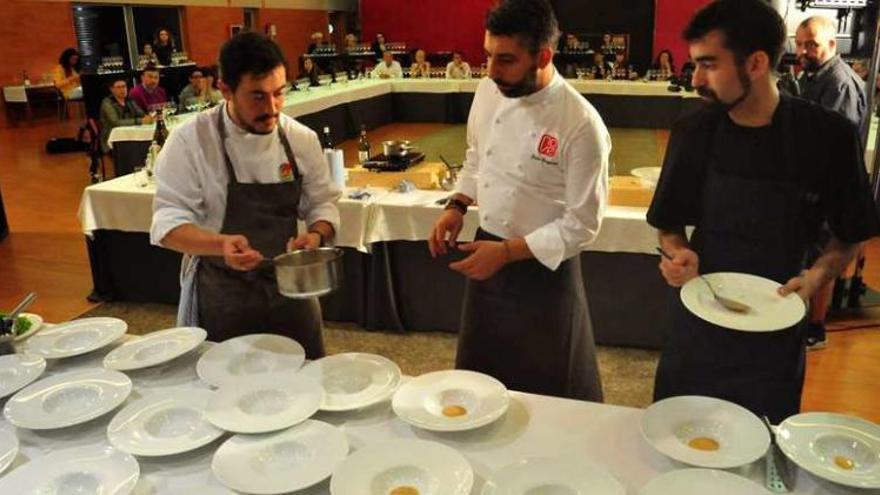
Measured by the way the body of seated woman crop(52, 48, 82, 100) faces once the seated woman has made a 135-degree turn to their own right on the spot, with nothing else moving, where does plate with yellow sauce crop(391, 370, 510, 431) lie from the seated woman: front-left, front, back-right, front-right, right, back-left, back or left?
left

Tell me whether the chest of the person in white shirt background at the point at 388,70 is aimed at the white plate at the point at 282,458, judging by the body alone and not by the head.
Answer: yes

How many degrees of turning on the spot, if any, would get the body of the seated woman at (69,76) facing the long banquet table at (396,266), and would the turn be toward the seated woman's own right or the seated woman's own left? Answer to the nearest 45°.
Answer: approximately 45° to the seated woman's own right

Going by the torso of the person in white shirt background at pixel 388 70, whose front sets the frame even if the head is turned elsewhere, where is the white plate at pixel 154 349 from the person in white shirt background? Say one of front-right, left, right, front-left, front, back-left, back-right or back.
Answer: front

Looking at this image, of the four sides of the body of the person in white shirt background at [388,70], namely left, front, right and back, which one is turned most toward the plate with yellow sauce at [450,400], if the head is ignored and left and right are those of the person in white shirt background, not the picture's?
front

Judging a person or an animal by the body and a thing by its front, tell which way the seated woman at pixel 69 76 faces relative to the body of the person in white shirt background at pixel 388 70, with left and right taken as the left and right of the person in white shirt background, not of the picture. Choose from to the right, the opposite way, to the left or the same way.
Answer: to the left

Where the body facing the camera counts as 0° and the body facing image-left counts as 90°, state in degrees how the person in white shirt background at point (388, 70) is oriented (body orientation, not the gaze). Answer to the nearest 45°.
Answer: approximately 0°

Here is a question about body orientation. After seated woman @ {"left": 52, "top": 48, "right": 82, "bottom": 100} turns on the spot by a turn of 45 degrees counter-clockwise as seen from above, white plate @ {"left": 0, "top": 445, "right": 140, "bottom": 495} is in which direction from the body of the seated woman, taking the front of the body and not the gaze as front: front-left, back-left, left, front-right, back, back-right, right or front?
right

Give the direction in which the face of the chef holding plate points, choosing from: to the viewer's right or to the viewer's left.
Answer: to the viewer's left

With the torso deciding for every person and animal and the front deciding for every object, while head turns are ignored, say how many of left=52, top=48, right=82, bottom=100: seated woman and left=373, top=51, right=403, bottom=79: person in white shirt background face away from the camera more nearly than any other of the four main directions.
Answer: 0

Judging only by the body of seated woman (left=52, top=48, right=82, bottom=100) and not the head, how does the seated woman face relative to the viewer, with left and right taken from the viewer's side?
facing the viewer and to the right of the viewer

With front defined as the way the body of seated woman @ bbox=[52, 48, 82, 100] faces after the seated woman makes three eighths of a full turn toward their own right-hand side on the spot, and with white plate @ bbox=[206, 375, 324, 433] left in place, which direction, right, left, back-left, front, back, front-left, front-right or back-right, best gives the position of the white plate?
left

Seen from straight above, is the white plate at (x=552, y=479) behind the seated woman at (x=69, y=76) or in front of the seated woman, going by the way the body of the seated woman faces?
in front

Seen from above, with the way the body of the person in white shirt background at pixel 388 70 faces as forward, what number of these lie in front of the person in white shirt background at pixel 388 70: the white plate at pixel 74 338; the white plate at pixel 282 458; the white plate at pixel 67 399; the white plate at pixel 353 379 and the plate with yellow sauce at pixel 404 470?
5

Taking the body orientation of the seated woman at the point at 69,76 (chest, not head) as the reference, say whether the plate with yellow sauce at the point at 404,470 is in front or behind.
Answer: in front

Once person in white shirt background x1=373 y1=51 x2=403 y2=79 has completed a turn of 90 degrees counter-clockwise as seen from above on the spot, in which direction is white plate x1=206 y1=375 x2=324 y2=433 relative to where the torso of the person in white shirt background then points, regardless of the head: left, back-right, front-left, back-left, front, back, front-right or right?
right

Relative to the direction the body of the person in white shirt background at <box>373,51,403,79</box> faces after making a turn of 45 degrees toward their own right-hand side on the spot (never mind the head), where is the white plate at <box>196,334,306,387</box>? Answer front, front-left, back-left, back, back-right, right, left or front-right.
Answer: front-left
